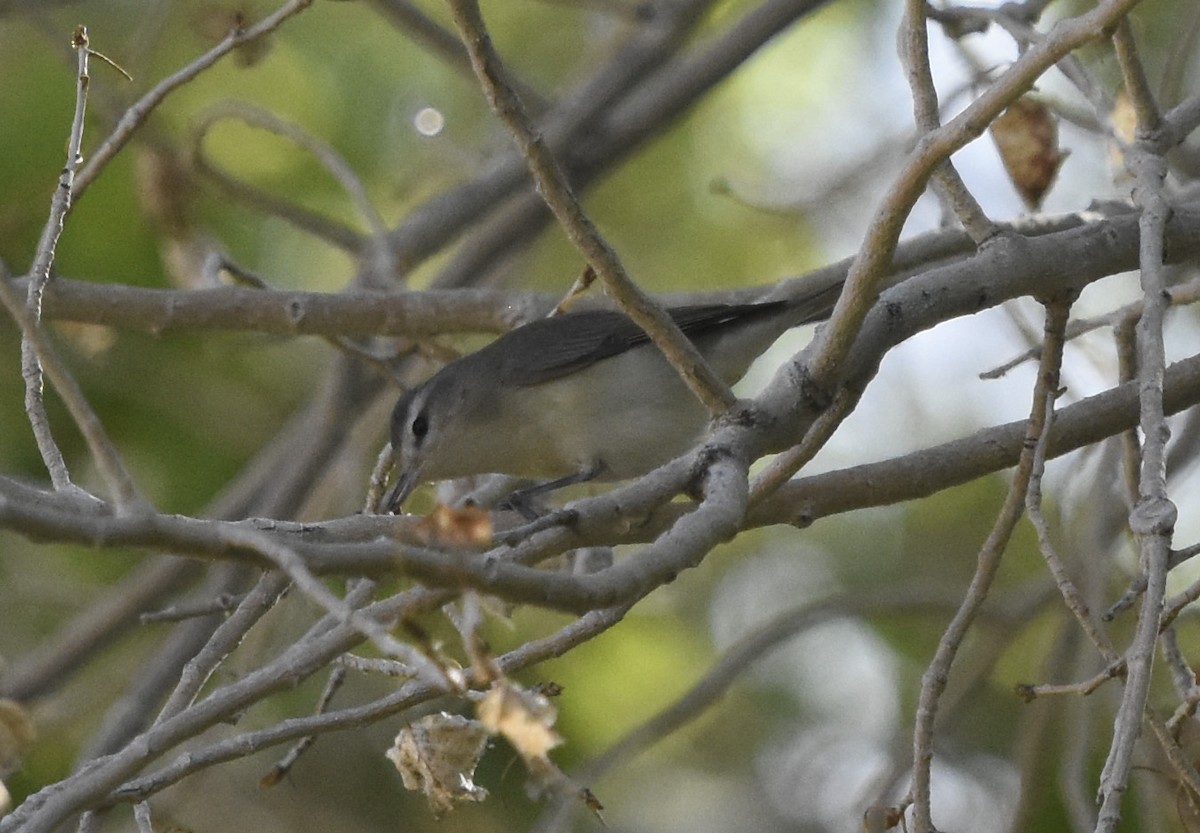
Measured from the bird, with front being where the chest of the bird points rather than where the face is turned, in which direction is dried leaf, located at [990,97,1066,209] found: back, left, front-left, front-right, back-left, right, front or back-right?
back-left

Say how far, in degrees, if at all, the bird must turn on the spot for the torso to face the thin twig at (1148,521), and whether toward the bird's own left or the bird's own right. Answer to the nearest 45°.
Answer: approximately 135° to the bird's own left

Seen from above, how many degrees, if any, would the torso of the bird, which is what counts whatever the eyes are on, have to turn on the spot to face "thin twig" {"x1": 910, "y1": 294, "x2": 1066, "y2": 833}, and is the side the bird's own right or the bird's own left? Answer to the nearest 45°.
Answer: approximately 135° to the bird's own left

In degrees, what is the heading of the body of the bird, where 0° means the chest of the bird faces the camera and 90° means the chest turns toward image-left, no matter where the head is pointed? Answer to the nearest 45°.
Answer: approximately 90°

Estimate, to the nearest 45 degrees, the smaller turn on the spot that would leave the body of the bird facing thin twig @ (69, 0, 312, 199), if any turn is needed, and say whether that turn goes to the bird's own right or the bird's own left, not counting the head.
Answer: approximately 45° to the bird's own left

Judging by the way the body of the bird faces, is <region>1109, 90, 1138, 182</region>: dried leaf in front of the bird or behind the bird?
behind
